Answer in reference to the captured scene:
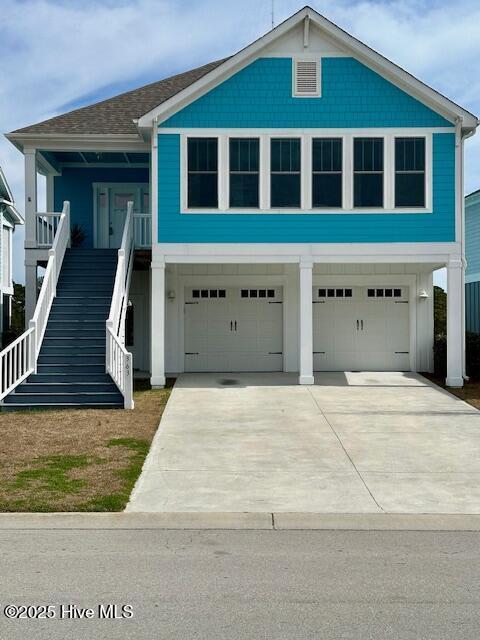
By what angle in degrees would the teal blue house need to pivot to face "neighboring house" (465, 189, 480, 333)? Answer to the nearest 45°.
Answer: approximately 135° to its left

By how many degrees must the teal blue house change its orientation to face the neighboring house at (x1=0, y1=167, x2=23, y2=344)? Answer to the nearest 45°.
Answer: approximately 135° to its right

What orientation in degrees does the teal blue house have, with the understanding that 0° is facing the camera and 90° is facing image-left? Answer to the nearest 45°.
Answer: approximately 0°
